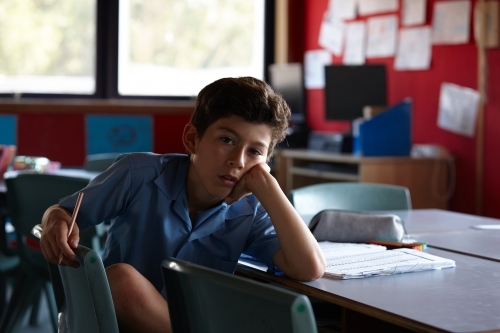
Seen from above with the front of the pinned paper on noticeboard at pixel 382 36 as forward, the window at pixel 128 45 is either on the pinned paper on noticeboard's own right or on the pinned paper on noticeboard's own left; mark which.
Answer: on the pinned paper on noticeboard's own right

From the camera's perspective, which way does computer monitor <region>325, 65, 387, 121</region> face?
toward the camera

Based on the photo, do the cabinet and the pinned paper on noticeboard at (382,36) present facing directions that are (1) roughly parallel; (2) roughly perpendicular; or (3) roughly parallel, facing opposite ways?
roughly parallel

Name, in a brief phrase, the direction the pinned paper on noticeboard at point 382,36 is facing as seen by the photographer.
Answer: facing the viewer

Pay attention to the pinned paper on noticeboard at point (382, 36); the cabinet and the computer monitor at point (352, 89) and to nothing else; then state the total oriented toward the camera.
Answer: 3

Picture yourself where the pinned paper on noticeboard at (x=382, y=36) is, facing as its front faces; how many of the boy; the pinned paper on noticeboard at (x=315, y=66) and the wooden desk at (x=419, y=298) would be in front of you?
2

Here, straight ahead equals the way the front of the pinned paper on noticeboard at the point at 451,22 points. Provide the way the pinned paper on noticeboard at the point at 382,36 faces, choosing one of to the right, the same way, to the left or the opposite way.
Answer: the same way

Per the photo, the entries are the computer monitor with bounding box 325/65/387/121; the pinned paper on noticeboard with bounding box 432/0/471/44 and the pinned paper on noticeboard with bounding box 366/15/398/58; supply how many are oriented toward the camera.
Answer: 3

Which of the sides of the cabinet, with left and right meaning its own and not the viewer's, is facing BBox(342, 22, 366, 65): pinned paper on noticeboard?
back

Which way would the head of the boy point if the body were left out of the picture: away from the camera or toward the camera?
toward the camera

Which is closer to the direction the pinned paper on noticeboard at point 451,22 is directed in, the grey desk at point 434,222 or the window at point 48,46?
the grey desk

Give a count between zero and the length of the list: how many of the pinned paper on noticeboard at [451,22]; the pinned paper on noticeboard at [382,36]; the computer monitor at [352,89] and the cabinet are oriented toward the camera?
4

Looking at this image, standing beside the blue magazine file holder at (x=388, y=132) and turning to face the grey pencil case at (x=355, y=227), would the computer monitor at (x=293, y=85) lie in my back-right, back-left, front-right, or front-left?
back-right

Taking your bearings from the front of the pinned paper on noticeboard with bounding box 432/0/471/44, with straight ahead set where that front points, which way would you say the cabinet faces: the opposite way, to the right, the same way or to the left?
the same way

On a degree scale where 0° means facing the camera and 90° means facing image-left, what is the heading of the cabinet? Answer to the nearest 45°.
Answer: approximately 0°

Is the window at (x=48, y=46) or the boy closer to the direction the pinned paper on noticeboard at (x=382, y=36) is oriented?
the boy
